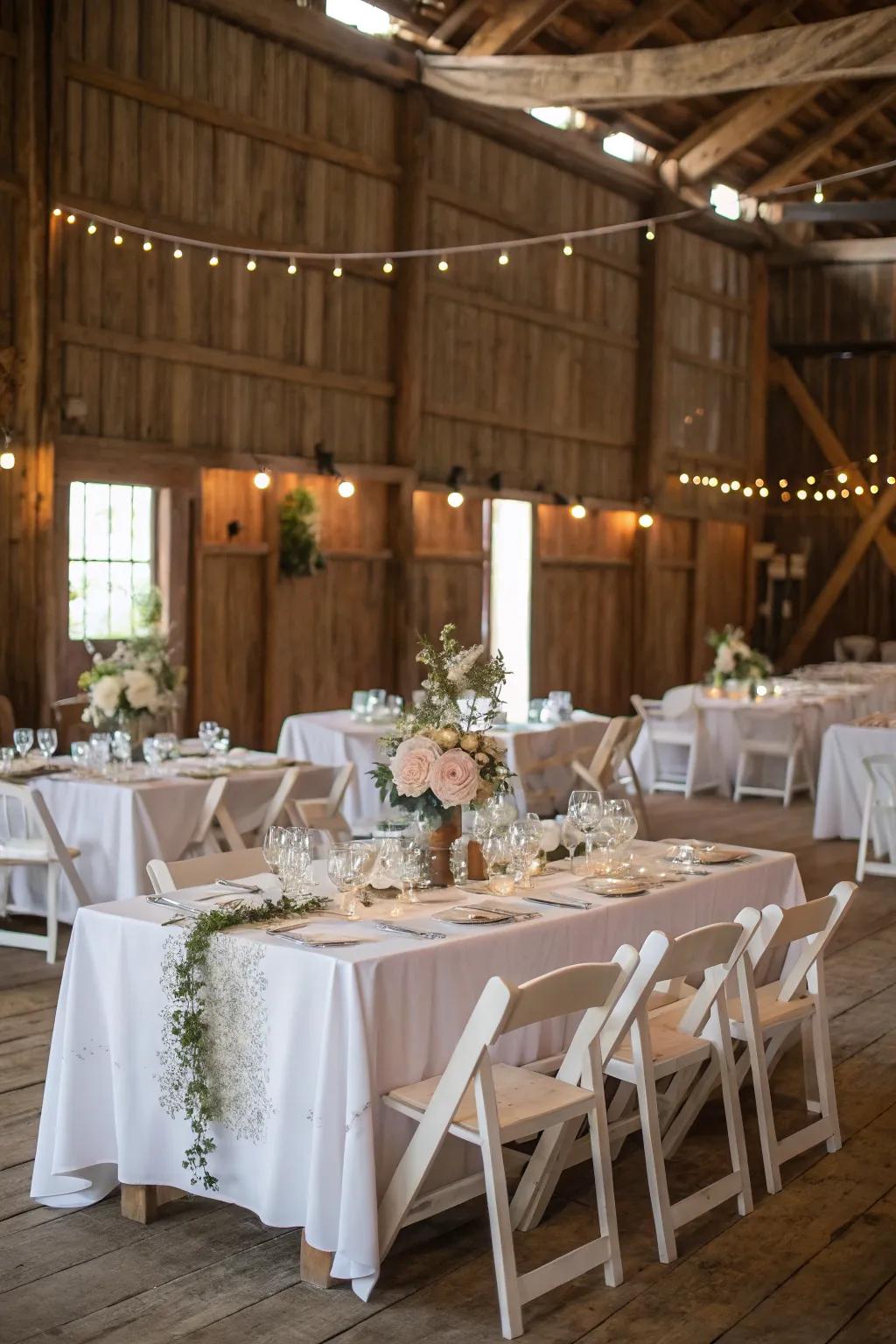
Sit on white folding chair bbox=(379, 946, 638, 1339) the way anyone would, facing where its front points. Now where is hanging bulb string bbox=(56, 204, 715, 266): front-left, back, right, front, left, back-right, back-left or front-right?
front-right

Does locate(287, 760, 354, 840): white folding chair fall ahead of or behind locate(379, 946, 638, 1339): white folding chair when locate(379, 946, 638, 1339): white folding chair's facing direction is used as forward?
ahead

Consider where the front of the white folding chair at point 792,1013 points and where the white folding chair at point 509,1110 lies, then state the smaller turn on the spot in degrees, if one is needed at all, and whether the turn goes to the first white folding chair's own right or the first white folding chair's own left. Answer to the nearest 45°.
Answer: approximately 90° to the first white folding chair's own left

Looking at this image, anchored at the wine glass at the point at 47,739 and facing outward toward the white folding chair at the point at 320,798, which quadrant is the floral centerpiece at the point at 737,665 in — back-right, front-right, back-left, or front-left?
front-left

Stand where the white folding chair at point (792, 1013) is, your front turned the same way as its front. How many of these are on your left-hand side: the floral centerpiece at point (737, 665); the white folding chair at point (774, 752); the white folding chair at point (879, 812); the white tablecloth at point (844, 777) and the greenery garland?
1

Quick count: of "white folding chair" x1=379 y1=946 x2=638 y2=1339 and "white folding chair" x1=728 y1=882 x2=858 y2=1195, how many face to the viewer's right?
0

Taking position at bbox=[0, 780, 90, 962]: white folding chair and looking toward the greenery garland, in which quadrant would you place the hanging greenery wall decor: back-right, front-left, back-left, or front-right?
back-left

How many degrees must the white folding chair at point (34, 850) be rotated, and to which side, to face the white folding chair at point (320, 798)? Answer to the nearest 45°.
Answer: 0° — it already faces it

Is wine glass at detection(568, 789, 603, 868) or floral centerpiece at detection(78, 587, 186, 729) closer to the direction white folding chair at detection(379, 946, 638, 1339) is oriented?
the floral centerpiece

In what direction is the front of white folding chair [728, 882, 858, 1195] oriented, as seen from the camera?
facing away from the viewer and to the left of the viewer

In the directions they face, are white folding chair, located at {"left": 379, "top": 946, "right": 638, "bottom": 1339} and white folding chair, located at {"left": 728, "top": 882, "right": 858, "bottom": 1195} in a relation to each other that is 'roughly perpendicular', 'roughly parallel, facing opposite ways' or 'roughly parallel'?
roughly parallel

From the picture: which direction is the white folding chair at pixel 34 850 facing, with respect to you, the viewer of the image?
facing away from the viewer and to the right of the viewer

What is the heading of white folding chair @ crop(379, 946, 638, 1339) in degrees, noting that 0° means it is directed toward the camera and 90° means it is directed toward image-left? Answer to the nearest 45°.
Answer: approximately 135°

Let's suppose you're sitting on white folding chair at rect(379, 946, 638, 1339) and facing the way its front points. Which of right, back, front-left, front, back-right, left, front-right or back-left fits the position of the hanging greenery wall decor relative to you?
front-right

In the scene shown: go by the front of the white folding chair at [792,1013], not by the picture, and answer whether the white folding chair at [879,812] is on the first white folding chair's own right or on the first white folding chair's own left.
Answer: on the first white folding chair's own right

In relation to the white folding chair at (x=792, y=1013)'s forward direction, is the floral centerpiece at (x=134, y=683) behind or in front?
in front

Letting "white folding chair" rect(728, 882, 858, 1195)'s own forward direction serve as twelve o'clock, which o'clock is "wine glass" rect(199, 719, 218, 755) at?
The wine glass is roughly at 12 o'clock from the white folding chair.

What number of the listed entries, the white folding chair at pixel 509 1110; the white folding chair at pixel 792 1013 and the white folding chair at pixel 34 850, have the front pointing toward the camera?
0
